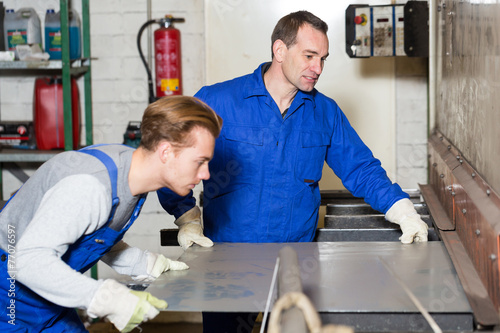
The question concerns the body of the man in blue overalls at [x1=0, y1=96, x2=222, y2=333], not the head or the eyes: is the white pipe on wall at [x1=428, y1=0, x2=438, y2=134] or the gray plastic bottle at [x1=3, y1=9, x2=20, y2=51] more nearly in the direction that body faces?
the white pipe on wall

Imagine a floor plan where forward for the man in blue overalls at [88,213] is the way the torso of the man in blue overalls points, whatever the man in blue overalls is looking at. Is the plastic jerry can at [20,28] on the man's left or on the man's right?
on the man's left

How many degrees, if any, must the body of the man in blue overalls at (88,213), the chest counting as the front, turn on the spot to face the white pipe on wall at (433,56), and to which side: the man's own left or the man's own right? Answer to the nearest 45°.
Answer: approximately 45° to the man's own left

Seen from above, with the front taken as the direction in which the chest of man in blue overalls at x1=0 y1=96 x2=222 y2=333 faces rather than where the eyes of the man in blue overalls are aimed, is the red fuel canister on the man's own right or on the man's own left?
on the man's own left

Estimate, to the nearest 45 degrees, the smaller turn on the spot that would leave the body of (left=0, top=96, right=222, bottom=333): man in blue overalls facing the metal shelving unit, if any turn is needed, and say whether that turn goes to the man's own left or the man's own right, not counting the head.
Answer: approximately 90° to the man's own left

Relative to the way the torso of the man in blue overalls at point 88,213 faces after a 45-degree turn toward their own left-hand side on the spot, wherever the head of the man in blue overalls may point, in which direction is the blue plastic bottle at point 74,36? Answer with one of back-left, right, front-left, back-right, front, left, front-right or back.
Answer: front-left

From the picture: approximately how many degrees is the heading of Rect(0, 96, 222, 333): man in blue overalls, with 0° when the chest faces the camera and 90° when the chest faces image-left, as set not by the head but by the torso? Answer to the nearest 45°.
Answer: approximately 270°

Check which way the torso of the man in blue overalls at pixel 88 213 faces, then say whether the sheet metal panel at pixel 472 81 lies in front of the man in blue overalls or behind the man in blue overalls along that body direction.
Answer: in front

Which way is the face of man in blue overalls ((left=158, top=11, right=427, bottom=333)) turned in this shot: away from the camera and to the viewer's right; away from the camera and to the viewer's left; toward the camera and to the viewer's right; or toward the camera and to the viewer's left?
toward the camera and to the viewer's right

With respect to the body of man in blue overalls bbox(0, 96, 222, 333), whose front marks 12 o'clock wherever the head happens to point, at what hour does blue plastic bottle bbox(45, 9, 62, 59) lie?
The blue plastic bottle is roughly at 9 o'clock from the man in blue overalls.

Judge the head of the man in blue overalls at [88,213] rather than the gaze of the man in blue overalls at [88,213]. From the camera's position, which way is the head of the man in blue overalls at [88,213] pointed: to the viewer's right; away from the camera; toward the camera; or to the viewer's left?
to the viewer's right

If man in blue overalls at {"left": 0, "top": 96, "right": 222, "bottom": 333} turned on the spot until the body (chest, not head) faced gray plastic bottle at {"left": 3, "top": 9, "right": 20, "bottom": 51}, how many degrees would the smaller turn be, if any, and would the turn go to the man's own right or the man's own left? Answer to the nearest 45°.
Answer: approximately 90° to the man's own left
